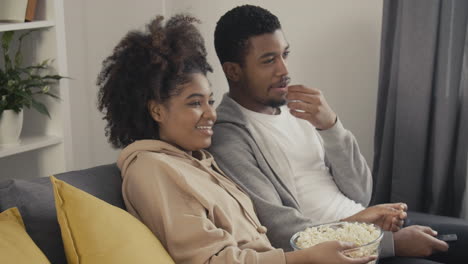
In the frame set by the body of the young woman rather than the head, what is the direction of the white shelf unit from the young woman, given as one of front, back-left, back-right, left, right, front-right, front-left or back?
back

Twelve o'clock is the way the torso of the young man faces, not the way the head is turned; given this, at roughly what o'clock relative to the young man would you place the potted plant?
The potted plant is roughly at 5 o'clock from the young man.

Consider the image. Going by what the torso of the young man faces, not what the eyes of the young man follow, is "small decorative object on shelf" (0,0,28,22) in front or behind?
behind

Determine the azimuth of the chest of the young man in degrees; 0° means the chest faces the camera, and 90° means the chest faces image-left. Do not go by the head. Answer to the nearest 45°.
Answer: approximately 315°

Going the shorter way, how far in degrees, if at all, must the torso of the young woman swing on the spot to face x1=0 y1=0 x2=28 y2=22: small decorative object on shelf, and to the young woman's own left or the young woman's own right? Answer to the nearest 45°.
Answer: approximately 180°
